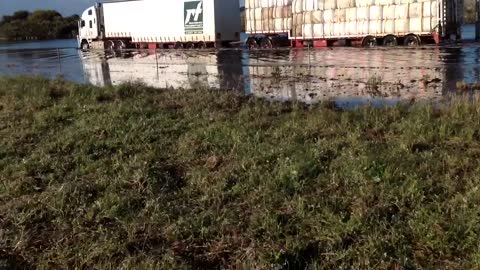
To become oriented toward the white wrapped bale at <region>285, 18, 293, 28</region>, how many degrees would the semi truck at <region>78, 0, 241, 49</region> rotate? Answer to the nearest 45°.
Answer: approximately 180°

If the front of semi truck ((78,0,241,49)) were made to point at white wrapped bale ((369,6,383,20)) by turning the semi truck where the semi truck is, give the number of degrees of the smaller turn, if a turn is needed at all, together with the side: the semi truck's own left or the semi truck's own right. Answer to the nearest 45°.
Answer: approximately 180°

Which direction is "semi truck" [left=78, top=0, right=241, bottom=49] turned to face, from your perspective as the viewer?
facing away from the viewer and to the left of the viewer

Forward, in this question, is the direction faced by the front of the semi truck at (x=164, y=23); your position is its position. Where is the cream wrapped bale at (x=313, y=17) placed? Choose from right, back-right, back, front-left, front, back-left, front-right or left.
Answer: back

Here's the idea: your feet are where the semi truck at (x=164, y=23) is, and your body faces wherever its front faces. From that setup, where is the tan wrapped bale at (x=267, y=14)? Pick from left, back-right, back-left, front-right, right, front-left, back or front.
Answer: back

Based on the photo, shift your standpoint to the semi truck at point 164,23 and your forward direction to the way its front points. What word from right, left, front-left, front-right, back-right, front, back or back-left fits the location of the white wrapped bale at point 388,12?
back

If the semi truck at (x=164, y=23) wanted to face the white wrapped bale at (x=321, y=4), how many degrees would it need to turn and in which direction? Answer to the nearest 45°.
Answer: approximately 180°

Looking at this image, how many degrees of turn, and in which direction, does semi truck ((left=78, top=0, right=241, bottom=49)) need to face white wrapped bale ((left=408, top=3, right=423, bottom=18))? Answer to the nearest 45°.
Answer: approximately 180°

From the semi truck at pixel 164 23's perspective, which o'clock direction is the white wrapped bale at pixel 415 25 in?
The white wrapped bale is roughly at 6 o'clock from the semi truck.

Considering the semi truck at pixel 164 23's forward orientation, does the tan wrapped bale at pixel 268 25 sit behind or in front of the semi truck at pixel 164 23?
behind

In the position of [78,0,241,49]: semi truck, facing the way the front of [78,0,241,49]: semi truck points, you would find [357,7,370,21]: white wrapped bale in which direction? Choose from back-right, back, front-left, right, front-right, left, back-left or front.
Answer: back

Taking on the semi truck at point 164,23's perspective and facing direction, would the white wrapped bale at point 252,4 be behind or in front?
behind

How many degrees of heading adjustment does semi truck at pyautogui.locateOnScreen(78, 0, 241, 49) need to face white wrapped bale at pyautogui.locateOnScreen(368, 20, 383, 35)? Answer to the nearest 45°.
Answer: approximately 180°

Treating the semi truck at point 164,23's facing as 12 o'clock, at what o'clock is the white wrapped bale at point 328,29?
The white wrapped bale is roughly at 6 o'clock from the semi truck.
